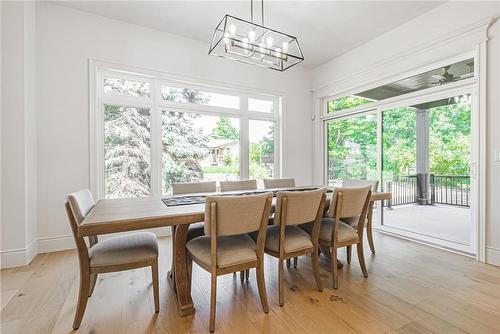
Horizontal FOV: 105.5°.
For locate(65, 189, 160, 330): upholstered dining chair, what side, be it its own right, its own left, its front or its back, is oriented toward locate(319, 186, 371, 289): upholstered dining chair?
front

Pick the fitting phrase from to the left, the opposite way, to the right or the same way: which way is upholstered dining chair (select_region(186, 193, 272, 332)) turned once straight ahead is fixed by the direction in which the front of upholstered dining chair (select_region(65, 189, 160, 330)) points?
to the left

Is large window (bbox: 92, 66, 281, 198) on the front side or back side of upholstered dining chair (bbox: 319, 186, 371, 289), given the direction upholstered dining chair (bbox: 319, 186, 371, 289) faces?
on the front side

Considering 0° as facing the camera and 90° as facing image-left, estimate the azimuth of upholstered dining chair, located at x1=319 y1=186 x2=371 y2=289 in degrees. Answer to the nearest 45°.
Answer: approximately 135°

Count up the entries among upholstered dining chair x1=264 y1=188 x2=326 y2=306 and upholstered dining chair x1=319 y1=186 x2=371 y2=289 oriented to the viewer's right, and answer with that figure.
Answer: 0

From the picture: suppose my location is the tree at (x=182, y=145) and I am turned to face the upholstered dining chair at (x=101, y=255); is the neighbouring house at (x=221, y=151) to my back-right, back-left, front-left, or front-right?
back-left

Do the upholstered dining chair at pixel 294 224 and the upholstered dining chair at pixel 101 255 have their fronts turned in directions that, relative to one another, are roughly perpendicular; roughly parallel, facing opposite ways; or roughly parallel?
roughly perpendicular

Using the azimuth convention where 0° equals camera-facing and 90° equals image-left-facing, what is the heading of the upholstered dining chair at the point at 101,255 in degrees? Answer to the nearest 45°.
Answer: approximately 270°

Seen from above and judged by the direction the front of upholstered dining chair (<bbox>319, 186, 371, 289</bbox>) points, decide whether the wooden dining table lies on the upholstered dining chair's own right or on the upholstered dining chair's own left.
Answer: on the upholstered dining chair's own left

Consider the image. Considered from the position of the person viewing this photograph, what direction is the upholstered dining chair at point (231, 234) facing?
facing away from the viewer and to the left of the viewer

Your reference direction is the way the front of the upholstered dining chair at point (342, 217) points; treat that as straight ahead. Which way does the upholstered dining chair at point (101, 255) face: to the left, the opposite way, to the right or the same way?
to the right

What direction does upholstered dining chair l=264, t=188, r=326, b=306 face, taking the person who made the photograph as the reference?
facing away from the viewer and to the left of the viewer

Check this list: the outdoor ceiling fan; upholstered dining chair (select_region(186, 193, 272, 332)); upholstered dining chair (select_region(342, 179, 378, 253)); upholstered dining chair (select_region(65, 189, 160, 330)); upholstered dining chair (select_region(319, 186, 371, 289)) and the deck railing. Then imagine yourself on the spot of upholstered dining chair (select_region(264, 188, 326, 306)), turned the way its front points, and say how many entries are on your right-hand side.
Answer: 4

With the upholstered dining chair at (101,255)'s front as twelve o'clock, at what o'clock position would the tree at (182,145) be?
The tree is roughly at 10 o'clock from the upholstered dining chair.
